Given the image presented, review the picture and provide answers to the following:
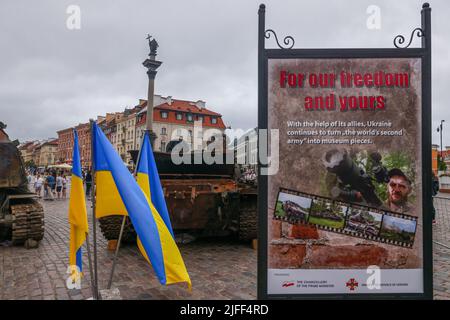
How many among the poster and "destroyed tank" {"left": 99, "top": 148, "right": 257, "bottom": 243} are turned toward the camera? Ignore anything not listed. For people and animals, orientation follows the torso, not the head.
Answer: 1

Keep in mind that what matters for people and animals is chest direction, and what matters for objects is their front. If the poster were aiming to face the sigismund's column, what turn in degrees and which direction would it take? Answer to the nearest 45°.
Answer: approximately 135° to its right

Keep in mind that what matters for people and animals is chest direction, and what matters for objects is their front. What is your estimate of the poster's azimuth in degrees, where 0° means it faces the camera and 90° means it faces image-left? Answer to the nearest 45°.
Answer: approximately 0°

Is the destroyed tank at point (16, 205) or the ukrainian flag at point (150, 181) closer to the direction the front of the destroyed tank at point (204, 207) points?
the destroyed tank

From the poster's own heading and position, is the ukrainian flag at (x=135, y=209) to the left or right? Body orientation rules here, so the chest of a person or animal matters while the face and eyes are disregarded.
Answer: on its right
